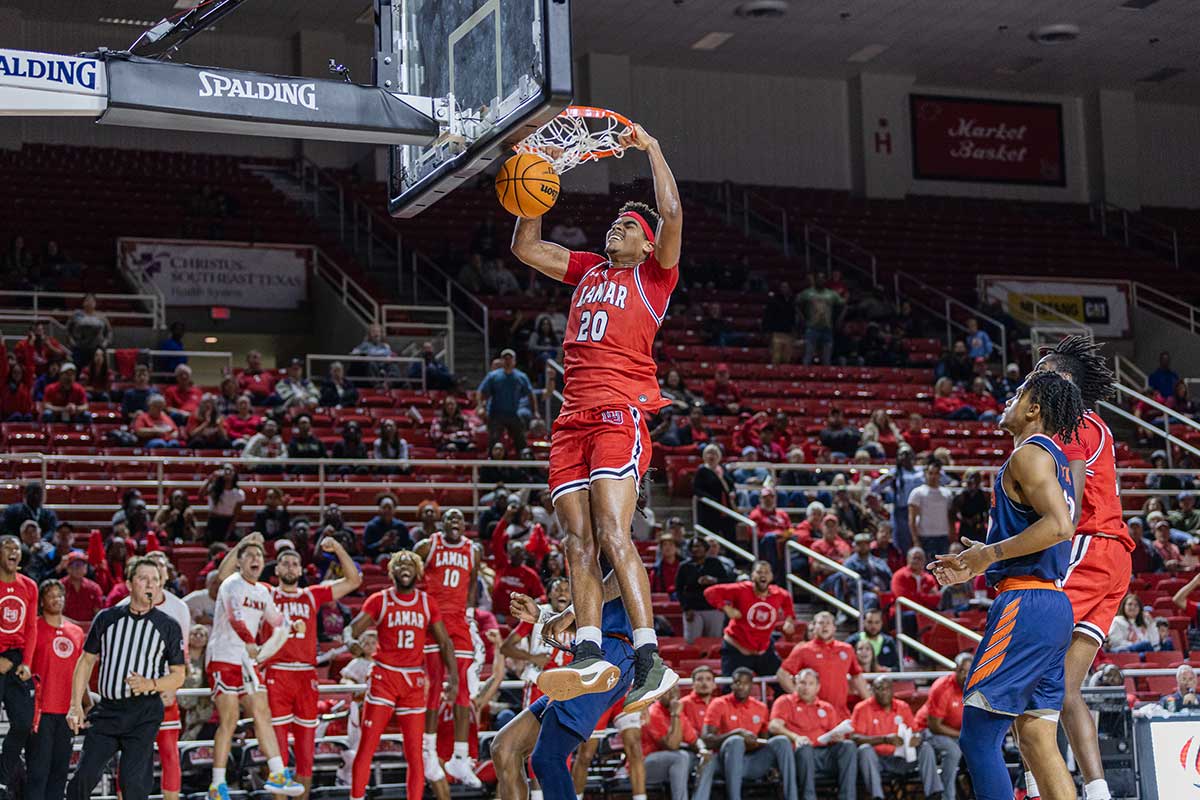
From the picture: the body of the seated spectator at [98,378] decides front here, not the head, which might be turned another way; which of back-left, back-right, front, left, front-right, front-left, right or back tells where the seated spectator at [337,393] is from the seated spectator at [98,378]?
left

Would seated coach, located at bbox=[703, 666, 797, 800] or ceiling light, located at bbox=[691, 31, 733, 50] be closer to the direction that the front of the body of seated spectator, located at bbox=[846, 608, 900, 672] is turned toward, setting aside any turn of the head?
the seated coach

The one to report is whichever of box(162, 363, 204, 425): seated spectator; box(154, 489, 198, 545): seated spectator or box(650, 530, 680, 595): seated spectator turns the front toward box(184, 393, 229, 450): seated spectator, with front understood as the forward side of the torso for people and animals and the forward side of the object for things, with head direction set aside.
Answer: box(162, 363, 204, 425): seated spectator

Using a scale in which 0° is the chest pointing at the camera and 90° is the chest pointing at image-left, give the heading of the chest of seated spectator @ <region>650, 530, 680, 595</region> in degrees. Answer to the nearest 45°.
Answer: approximately 0°

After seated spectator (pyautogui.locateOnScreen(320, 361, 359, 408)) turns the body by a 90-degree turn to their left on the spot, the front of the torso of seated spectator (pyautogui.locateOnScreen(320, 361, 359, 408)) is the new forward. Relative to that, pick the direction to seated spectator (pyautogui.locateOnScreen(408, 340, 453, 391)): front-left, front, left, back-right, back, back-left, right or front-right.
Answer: front-left

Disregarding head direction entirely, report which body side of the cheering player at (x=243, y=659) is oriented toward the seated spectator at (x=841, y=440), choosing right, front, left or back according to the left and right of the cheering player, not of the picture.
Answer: left

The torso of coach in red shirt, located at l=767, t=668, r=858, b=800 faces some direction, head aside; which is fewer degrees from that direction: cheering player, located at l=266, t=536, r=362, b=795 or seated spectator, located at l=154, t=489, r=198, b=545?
the cheering player

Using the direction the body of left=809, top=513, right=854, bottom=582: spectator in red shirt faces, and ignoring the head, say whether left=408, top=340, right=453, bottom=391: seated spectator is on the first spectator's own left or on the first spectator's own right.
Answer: on the first spectator's own right

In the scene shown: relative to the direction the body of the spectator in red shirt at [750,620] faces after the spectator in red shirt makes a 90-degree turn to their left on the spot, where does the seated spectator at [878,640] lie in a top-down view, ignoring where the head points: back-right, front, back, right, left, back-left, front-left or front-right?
front-left

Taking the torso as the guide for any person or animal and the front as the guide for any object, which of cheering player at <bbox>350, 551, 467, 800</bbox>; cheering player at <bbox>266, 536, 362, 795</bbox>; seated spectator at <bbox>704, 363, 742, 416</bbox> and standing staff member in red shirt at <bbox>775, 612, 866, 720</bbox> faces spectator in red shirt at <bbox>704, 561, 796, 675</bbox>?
the seated spectator

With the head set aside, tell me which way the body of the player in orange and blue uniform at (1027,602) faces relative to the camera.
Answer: to the viewer's left

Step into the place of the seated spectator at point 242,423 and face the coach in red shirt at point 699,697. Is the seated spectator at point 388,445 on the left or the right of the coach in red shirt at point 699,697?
left
